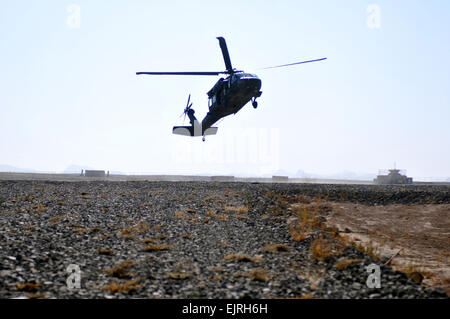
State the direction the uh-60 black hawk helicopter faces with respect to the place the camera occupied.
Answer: facing the viewer and to the right of the viewer

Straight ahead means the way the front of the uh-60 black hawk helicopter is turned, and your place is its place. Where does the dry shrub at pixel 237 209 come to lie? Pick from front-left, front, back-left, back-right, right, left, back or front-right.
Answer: front-right

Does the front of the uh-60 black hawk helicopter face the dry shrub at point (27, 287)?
no

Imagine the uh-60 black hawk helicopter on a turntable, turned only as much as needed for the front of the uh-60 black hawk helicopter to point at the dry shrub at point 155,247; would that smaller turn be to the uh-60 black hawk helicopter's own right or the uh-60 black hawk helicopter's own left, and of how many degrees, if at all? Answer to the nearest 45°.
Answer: approximately 45° to the uh-60 black hawk helicopter's own right

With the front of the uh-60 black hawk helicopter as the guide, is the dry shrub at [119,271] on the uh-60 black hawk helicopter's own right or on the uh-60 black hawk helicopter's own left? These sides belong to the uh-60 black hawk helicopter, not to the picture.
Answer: on the uh-60 black hawk helicopter's own right

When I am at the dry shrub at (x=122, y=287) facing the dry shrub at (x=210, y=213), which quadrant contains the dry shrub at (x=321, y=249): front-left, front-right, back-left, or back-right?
front-right

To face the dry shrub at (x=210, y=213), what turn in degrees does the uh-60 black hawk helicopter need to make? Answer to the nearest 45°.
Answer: approximately 45° to its right

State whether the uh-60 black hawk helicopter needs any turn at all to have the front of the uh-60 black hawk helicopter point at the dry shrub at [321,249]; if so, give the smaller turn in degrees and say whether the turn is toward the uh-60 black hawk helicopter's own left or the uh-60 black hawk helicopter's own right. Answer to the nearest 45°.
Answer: approximately 45° to the uh-60 black hawk helicopter's own right

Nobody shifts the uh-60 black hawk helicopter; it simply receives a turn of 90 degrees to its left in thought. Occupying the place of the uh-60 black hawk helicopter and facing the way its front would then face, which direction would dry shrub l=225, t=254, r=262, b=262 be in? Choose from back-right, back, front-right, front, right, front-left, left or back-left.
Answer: back-right
